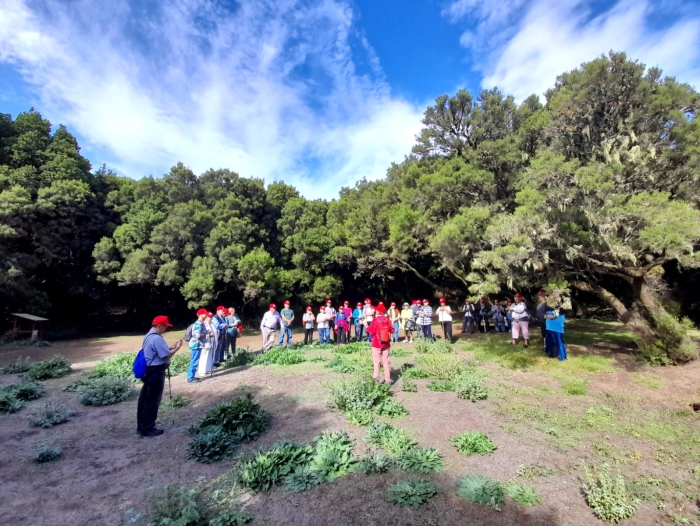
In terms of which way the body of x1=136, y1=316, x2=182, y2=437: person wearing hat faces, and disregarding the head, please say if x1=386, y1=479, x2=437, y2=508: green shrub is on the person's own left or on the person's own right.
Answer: on the person's own right

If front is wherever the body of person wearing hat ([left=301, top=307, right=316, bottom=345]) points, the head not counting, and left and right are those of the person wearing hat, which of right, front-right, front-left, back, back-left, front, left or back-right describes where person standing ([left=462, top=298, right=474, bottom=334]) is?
left

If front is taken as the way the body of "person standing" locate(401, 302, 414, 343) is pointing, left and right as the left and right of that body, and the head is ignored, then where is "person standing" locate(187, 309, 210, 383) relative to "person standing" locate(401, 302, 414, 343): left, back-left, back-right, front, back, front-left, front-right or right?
front-right

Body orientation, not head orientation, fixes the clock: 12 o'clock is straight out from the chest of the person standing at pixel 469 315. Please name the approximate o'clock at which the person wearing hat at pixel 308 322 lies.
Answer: The person wearing hat is roughly at 2 o'clock from the person standing.

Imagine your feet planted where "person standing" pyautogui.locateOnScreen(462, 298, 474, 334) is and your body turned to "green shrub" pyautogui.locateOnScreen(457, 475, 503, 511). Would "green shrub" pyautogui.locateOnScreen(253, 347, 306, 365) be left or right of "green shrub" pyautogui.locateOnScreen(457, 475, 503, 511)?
right

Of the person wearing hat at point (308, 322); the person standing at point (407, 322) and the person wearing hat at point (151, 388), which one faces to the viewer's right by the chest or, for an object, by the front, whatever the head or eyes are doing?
the person wearing hat at point (151, 388)

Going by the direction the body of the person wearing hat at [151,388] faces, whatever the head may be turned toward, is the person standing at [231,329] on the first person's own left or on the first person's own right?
on the first person's own left

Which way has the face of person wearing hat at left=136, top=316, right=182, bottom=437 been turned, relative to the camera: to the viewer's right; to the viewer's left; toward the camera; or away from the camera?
to the viewer's right

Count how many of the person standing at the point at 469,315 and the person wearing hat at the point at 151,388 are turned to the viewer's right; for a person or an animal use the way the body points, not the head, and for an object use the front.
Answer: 1

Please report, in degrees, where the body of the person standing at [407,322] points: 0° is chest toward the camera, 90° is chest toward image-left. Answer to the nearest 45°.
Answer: approximately 0°
